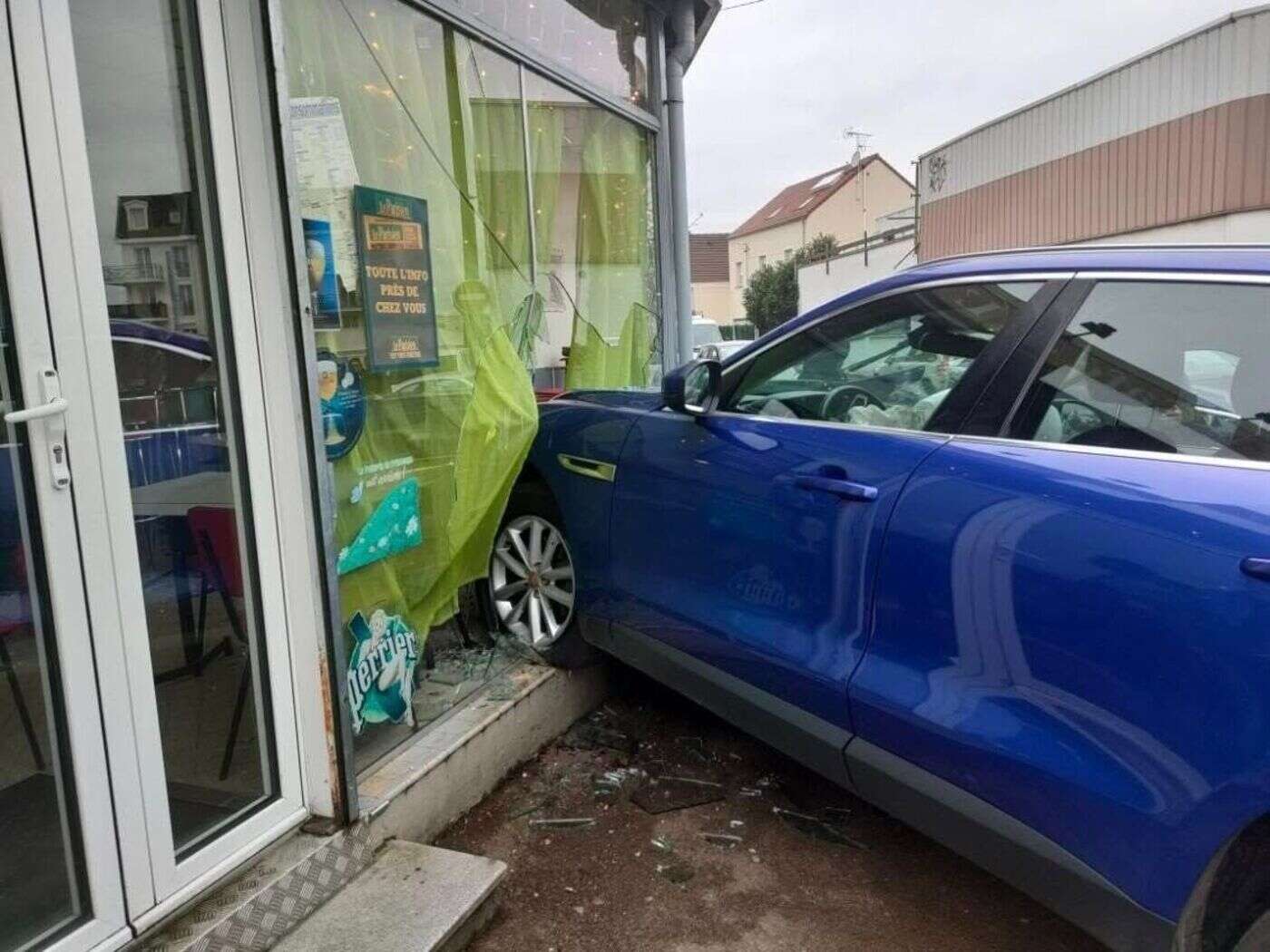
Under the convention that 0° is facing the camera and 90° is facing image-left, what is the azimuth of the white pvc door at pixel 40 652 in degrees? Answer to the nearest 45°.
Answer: approximately 315°

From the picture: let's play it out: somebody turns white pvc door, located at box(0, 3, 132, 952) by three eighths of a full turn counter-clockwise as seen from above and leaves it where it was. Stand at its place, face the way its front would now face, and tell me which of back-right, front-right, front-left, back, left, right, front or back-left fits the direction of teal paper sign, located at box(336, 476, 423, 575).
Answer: front-right

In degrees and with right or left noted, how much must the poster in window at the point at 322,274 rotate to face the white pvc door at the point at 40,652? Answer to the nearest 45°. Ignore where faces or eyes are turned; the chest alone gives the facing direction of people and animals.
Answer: approximately 90° to its right

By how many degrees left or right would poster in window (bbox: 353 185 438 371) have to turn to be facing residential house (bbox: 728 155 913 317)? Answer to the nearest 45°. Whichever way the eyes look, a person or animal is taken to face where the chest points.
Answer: approximately 90° to its left

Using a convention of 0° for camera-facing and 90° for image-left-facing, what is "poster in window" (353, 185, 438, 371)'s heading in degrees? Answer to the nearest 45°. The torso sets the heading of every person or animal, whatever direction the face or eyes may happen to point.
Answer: approximately 315°

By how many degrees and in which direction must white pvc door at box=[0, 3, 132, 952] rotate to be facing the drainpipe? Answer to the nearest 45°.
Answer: approximately 90° to its left

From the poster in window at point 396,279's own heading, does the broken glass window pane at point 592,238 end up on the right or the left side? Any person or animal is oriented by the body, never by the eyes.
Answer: on its left

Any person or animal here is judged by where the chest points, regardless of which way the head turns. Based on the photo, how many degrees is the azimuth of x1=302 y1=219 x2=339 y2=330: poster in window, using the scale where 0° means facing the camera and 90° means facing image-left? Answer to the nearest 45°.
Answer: approximately 315°

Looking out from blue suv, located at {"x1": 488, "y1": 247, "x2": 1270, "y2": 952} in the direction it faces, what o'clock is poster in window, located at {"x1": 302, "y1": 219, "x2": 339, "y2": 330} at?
The poster in window is roughly at 11 o'clock from the blue suv.

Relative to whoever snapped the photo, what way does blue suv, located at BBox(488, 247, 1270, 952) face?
facing away from the viewer and to the left of the viewer
